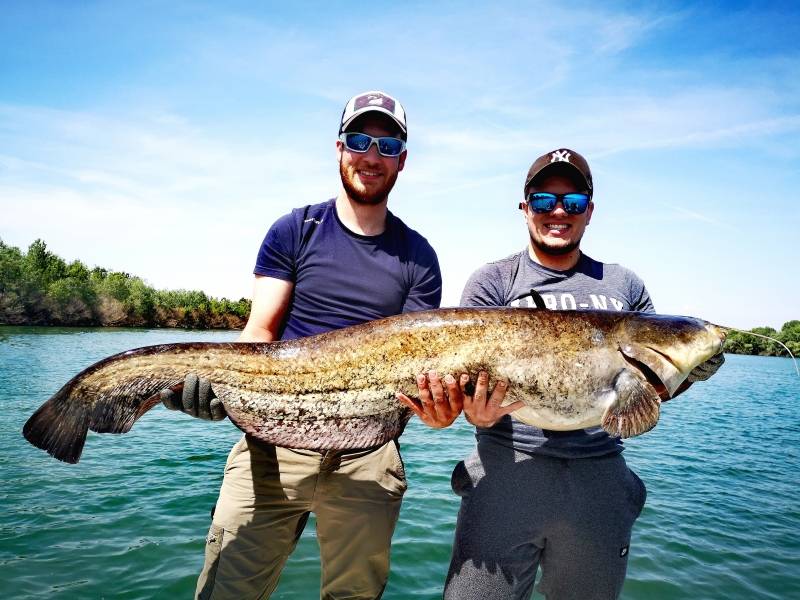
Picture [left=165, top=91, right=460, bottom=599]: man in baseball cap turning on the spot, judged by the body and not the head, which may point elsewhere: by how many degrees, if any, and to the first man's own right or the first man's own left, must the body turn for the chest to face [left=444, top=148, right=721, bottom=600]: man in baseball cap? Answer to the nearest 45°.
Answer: approximately 45° to the first man's own left

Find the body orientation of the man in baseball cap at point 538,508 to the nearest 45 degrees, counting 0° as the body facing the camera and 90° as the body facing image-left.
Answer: approximately 0°

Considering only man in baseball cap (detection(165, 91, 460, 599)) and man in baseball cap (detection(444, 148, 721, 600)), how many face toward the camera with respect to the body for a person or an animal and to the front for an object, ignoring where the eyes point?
2

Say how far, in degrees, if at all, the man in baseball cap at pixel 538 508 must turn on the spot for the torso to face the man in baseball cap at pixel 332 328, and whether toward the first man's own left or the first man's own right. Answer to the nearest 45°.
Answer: approximately 90° to the first man's own right

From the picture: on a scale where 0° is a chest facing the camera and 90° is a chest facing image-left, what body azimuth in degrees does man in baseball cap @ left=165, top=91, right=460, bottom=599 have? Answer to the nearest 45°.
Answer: approximately 0°
